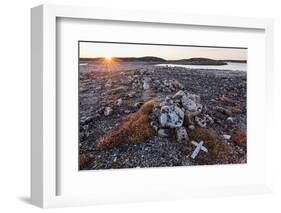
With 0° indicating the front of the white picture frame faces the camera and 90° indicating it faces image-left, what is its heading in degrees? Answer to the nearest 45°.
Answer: approximately 315°
